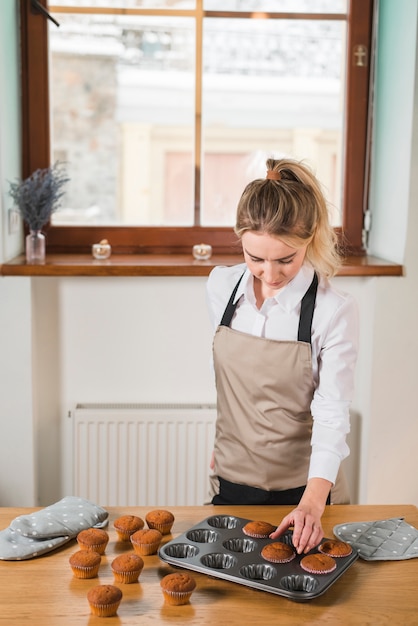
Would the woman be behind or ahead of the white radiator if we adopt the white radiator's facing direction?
ahead

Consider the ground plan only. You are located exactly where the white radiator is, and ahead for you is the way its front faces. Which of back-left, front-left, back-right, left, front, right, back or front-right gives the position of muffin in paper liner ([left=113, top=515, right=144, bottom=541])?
front

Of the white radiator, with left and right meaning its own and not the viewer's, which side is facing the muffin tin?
front

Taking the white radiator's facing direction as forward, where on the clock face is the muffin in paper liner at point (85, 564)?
The muffin in paper liner is roughly at 12 o'clock from the white radiator.

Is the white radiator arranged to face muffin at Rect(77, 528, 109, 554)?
yes

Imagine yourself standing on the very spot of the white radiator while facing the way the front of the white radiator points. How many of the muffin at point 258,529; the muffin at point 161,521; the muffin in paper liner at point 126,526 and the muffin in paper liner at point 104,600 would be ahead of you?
4

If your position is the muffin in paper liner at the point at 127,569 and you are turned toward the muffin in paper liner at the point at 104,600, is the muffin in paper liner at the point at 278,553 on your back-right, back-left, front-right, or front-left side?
back-left

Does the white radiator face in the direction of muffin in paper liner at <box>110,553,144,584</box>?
yes

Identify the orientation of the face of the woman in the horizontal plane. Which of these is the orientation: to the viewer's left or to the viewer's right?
to the viewer's left

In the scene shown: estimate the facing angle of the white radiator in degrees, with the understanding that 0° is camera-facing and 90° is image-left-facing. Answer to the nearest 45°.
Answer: approximately 0°

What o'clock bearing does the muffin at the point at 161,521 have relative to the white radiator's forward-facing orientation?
The muffin is roughly at 12 o'clock from the white radiator.

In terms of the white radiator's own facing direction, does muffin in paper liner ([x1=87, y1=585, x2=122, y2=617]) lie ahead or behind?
ahead
